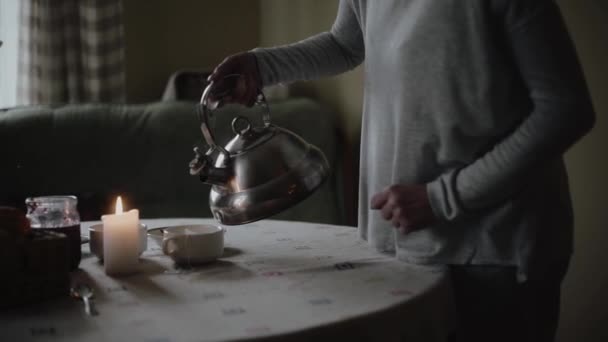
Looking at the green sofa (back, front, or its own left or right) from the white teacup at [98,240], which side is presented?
front

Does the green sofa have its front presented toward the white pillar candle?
yes

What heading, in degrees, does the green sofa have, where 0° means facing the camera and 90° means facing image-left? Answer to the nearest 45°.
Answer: approximately 0°

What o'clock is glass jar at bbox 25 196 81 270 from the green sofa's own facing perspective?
The glass jar is roughly at 12 o'clock from the green sofa.

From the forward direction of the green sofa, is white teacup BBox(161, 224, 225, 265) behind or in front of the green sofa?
in front

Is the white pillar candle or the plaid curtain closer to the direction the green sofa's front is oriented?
the white pillar candle

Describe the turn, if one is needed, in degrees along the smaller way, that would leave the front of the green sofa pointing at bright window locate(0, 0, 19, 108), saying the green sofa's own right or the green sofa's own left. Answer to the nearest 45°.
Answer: approximately 135° to the green sofa's own right

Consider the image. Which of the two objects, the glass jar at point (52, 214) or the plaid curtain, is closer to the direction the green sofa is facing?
the glass jar

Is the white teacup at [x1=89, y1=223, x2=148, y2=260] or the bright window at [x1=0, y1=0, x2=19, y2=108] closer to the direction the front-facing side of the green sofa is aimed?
the white teacup

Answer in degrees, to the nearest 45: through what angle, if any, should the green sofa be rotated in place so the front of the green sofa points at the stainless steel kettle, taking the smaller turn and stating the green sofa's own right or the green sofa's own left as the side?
0° — it already faces it
